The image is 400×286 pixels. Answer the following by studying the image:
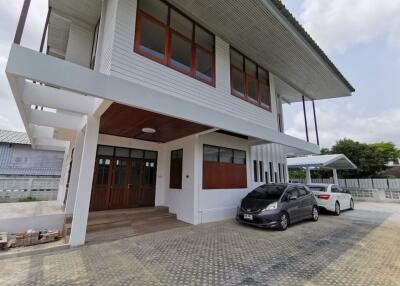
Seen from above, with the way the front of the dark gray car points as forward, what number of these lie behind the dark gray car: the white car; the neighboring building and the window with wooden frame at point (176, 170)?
1

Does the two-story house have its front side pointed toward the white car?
no

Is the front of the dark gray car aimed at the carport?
no

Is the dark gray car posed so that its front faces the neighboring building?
no

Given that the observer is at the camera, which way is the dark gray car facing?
facing the viewer and to the left of the viewer

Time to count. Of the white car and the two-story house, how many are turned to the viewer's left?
0

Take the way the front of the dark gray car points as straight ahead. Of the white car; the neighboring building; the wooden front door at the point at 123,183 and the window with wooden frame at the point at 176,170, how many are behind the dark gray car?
1

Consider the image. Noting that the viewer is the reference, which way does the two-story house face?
facing the viewer and to the right of the viewer
